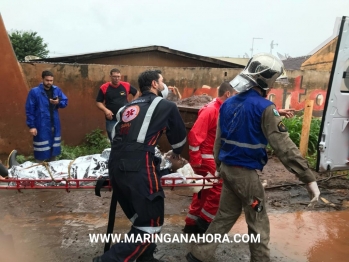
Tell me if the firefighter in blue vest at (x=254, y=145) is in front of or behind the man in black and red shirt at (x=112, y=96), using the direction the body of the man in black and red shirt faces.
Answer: in front

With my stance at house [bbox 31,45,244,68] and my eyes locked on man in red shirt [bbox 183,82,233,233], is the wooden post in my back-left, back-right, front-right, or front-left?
front-left

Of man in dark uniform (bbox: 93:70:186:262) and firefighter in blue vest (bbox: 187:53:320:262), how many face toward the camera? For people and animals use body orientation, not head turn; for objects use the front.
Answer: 0

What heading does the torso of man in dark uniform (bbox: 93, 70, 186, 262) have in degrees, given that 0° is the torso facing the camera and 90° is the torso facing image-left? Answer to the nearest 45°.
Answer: approximately 225°

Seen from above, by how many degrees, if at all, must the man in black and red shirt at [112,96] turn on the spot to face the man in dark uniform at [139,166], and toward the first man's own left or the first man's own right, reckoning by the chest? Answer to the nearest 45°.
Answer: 0° — they already face them

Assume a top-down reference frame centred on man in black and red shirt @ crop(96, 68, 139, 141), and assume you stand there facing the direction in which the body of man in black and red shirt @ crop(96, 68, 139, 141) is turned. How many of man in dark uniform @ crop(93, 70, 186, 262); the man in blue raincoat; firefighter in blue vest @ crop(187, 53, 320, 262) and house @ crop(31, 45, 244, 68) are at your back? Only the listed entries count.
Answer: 1

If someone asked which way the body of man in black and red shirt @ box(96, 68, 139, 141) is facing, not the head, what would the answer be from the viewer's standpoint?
toward the camera

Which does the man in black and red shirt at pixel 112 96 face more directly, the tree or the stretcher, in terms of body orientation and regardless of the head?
the stretcher

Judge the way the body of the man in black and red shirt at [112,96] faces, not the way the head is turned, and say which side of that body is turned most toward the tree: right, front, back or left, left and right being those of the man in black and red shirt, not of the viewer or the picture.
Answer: back
